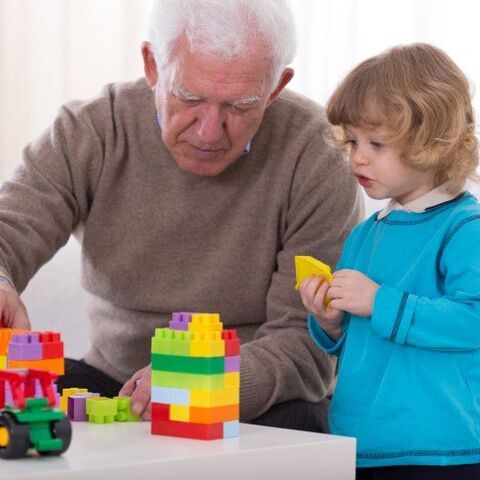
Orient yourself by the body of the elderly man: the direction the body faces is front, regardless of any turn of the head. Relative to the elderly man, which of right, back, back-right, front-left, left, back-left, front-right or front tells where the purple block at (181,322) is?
front

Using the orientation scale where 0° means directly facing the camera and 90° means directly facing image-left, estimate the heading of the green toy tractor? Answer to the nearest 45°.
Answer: approximately 135°

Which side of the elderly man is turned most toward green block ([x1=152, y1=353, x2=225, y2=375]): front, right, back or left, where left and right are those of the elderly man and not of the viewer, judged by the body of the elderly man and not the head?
front

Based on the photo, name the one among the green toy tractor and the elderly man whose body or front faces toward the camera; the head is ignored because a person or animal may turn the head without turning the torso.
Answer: the elderly man

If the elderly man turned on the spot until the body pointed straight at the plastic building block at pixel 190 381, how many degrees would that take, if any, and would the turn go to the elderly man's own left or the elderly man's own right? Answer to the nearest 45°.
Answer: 0° — they already face it

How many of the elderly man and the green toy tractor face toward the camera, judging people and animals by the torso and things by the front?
1

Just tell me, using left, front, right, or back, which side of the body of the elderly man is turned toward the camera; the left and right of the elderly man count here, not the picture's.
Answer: front

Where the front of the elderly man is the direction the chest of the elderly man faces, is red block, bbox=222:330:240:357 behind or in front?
in front

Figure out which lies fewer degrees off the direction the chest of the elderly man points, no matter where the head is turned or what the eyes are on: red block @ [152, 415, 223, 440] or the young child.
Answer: the red block

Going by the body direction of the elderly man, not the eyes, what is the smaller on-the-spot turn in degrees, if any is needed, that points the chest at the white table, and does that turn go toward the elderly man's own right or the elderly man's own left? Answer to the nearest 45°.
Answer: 0° — they already face it

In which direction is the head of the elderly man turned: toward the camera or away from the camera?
toward the camera
